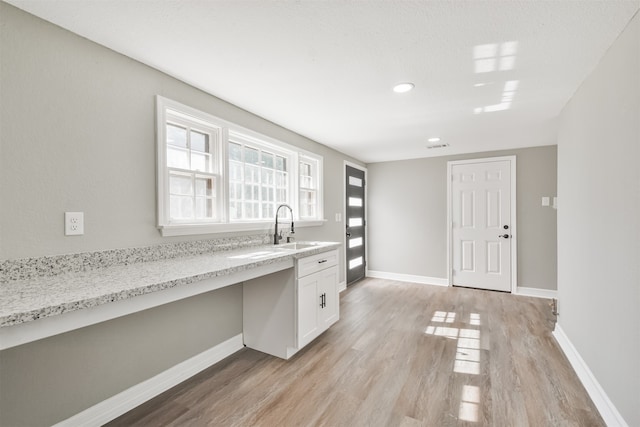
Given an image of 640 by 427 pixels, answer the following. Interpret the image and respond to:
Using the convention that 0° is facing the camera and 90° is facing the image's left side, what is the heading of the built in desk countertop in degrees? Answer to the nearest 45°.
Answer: approximately 315°

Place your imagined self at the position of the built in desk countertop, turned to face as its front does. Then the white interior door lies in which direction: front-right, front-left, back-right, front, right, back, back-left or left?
front-left

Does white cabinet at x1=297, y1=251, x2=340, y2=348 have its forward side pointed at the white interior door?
no

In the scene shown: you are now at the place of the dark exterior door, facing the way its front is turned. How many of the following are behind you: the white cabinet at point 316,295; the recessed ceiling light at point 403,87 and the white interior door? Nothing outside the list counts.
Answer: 0

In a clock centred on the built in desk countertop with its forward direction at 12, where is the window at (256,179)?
The window is roughly at 9 o'clock from the built in desk countertop.

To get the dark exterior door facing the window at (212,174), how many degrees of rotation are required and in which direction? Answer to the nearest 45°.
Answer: approximately 90° to its right

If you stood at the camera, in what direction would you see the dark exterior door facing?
facing the viewer and to the right of the viewer

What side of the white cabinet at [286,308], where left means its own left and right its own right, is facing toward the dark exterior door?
left

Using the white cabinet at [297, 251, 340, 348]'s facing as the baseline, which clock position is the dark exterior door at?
The dark exterior door is roughly at 8 o'clock from the white cabinet.

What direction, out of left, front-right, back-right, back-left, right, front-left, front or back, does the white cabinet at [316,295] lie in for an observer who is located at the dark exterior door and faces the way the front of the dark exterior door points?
front-right

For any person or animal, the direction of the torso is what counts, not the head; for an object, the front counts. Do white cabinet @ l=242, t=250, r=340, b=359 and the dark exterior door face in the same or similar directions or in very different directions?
same or similar directions

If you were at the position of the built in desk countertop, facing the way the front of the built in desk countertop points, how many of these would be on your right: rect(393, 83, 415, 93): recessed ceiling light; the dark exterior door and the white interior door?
0

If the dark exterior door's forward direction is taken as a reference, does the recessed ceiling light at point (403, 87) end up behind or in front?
in front
